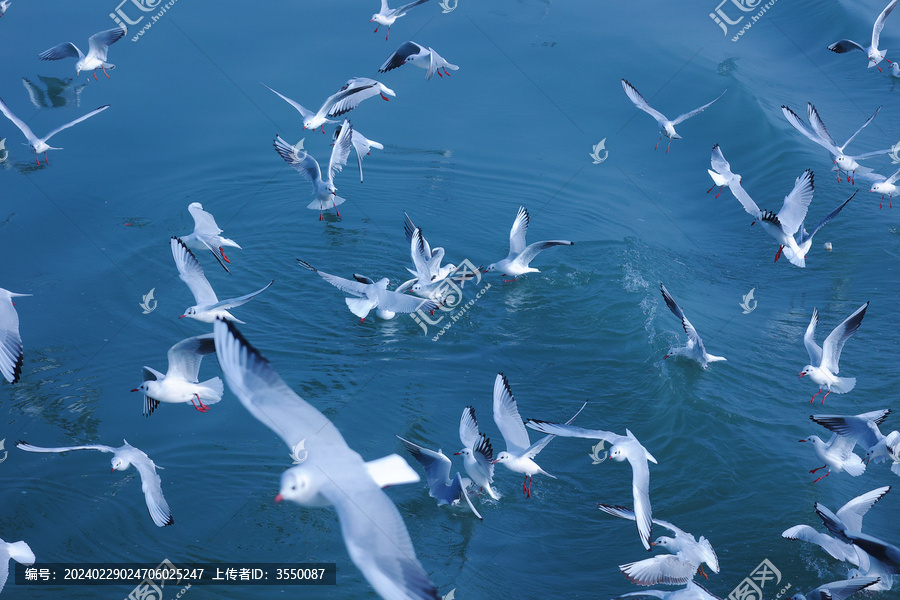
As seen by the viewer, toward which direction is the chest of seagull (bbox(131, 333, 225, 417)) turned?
to the viewer's left

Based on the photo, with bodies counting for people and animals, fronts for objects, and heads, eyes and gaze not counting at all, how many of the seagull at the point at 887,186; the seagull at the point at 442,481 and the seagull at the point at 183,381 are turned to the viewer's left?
2

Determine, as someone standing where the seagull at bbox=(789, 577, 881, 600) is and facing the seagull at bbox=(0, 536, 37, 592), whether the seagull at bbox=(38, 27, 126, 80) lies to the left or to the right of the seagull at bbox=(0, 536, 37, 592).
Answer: right

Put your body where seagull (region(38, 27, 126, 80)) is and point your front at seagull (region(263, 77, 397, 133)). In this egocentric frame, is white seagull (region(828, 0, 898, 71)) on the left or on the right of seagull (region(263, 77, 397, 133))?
left

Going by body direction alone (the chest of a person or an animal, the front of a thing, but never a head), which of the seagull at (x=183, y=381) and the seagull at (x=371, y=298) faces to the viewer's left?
the seagull at (x=183, y=381)

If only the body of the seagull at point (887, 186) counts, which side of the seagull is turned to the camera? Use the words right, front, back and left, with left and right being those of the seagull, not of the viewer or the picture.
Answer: left

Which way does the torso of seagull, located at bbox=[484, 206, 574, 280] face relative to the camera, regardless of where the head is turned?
to the viewer's left
